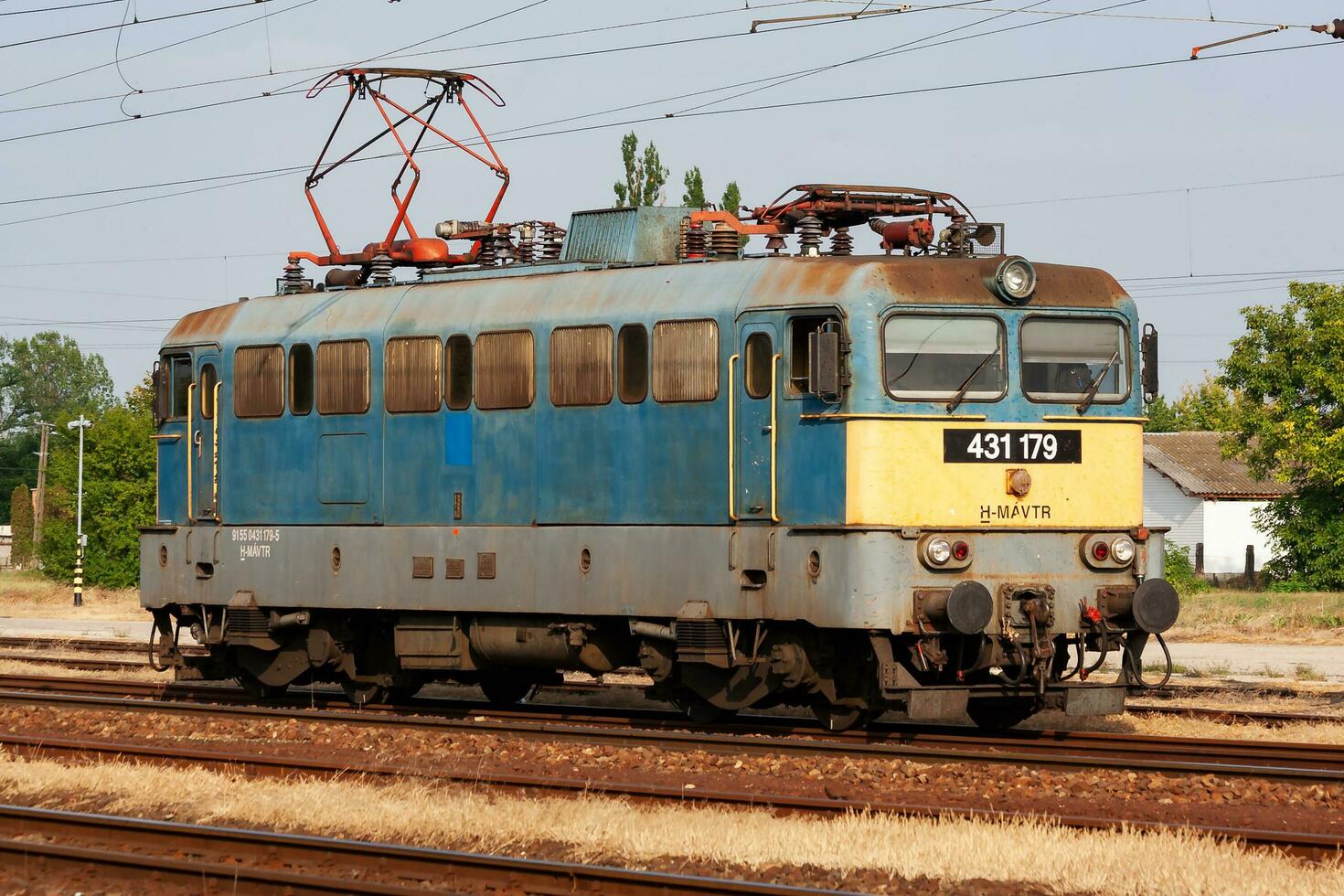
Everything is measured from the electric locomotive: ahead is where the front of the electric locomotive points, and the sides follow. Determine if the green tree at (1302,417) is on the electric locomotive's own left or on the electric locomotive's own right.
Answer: on the electric locomotive's own left

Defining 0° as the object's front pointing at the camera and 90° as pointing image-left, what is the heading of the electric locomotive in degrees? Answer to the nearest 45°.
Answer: approximately 315°

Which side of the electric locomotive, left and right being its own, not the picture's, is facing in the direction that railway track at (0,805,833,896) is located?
right
